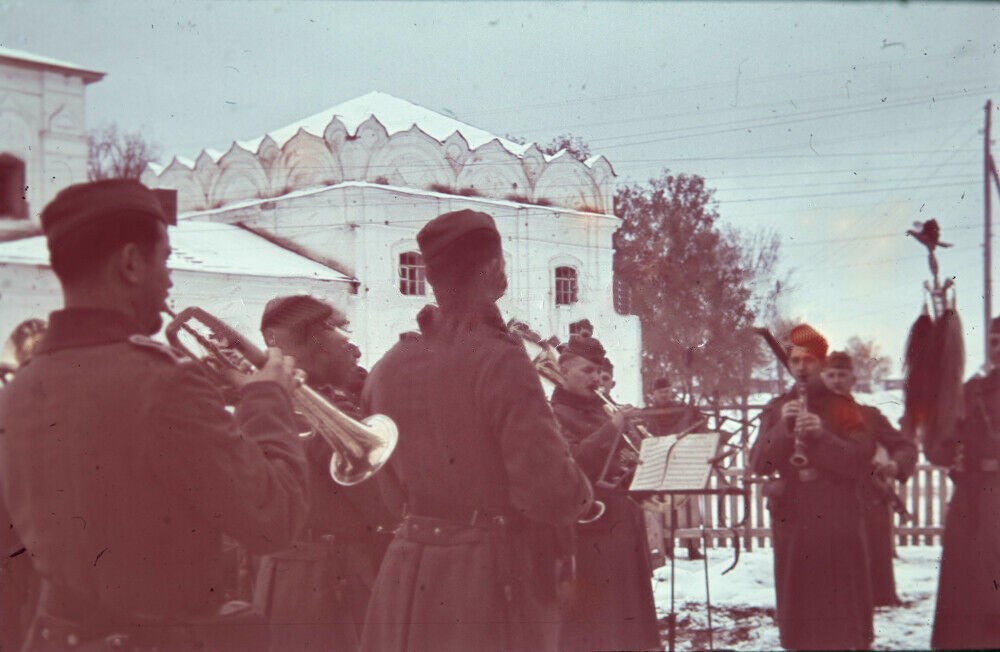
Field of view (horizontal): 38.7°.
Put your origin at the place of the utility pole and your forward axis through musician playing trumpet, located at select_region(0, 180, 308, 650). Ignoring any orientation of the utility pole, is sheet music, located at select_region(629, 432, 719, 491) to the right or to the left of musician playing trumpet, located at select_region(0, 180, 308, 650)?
right

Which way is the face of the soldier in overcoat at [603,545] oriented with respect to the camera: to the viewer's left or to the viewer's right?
to the viewer's right

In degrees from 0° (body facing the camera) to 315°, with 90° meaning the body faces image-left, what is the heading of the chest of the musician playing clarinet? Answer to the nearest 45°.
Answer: approximately 0°

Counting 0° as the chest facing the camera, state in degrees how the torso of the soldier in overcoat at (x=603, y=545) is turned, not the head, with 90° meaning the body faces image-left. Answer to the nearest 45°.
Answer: approximately 315°

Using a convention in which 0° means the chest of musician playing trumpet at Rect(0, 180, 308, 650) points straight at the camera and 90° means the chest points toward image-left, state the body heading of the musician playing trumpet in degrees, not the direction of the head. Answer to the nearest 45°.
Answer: approximately 225°
